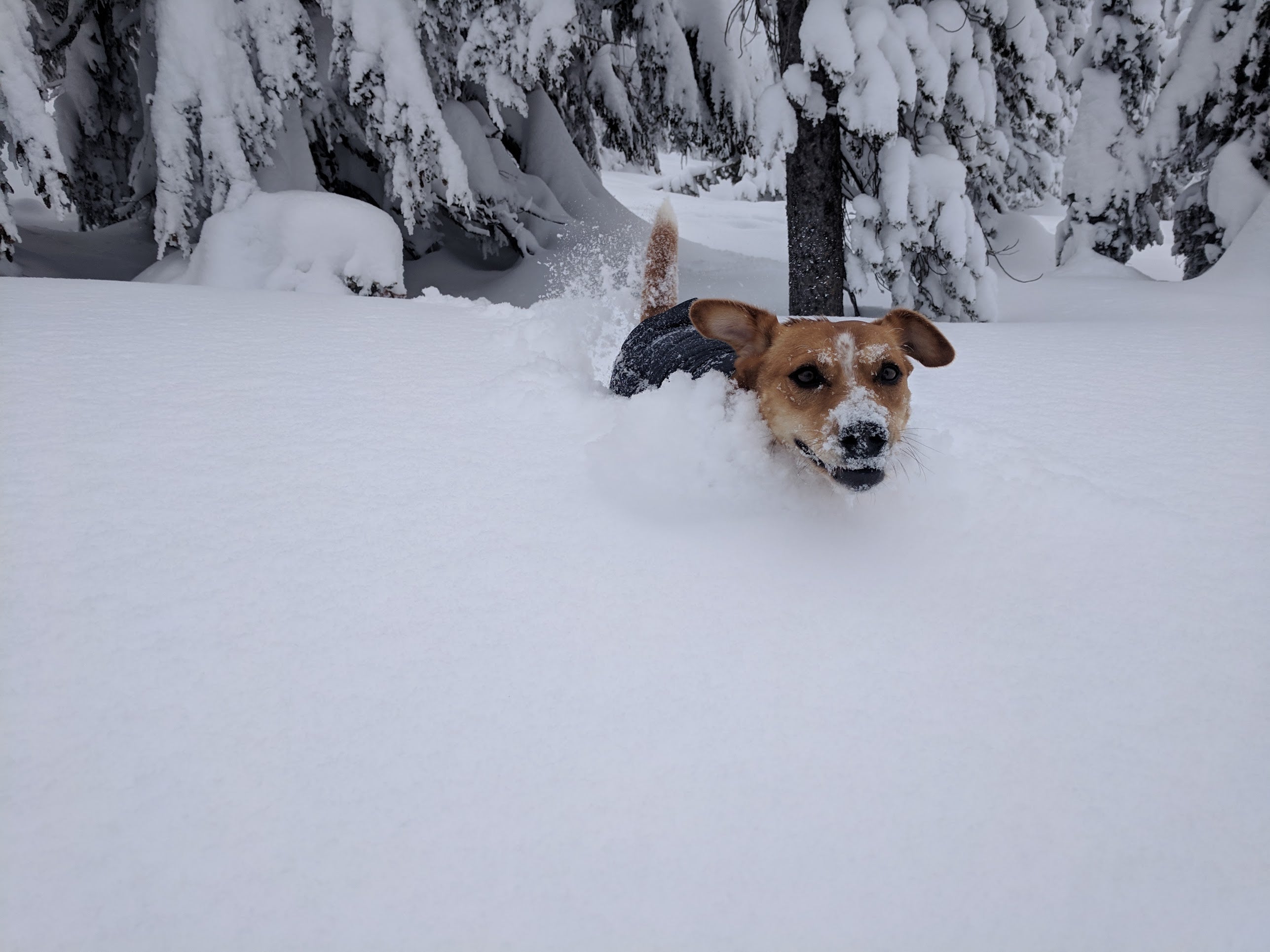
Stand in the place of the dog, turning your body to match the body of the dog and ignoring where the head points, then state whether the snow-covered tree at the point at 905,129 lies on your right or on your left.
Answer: on your left

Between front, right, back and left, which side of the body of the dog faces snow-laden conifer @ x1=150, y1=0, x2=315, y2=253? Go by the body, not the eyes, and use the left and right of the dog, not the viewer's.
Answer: back

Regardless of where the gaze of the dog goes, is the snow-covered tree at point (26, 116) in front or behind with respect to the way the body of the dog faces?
behind

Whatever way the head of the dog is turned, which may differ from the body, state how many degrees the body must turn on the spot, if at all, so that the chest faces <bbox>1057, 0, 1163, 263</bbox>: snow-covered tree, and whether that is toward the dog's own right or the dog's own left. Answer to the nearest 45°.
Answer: approximately 135° to the dog's own left

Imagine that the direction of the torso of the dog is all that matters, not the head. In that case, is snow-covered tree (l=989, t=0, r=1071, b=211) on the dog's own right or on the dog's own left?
on the dog's own left

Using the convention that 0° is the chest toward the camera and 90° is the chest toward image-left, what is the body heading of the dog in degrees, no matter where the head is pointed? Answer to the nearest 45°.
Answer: approximately 315°

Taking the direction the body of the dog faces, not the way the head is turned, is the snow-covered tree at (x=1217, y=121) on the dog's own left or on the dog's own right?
on the dog's own left
